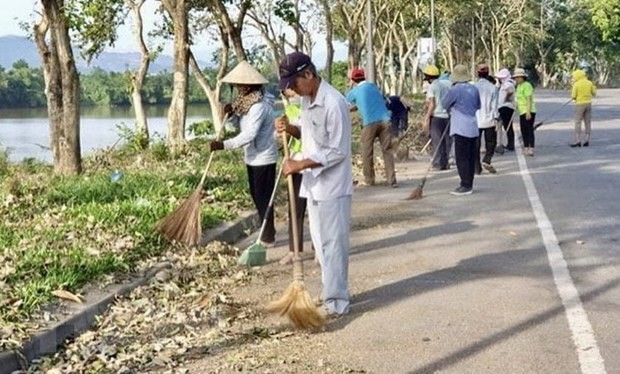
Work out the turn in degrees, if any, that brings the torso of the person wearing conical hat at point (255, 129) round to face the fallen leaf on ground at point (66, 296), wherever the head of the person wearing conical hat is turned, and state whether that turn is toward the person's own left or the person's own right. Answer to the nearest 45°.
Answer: approximately 45° to the person's own left

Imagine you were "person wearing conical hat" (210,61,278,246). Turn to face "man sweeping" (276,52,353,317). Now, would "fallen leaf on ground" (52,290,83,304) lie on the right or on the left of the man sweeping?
right

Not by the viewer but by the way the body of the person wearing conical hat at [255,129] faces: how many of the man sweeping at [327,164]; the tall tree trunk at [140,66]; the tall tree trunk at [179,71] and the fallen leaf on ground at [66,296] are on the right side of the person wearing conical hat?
2

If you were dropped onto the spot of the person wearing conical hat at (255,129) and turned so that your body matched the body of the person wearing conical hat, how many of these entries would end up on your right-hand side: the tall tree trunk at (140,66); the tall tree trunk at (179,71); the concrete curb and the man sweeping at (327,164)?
2

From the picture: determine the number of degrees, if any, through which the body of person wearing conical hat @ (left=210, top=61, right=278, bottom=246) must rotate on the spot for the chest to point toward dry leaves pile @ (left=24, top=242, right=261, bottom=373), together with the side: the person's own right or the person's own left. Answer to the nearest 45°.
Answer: approximately 90° to the person's own left

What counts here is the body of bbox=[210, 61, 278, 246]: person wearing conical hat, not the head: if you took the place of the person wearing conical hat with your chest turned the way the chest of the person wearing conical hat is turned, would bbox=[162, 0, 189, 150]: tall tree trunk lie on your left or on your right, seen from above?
on your right

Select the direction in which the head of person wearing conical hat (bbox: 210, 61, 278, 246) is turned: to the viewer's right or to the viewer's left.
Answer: to the viewer's left

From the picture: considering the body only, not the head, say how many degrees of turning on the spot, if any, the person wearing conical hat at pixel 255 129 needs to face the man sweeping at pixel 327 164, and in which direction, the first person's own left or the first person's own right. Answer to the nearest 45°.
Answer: approximately 90° to the first person's own left

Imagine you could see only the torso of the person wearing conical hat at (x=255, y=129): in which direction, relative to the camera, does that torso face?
to the viewer's left

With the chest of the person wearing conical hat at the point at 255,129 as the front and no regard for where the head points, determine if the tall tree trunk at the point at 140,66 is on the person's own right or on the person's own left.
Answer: on the person's own right

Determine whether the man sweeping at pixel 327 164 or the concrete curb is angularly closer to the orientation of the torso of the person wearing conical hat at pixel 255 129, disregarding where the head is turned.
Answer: the concrete curb

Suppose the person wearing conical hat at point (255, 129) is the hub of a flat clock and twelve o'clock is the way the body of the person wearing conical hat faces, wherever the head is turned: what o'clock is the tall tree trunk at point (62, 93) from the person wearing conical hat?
The tall tree trunk is roughly at 2 o'clock from the person wearing conical hat.
